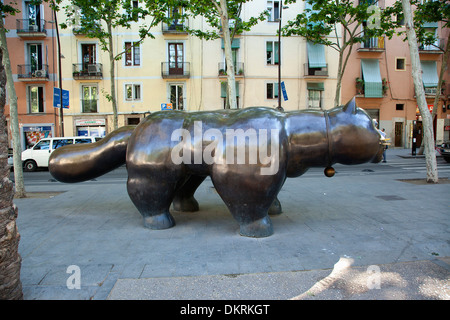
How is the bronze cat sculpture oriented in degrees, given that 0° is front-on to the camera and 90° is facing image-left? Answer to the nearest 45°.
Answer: approximately 270°

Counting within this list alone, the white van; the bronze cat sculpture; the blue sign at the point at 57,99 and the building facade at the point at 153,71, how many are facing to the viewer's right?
1

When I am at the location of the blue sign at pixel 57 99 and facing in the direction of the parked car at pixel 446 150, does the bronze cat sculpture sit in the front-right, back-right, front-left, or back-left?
front-right

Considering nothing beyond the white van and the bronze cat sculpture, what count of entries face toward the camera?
0

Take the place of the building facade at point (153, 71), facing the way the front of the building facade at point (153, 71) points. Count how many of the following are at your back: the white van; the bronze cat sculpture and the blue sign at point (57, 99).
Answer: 0

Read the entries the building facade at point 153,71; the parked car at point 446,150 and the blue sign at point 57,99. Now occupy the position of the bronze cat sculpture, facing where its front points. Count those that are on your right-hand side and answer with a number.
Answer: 0

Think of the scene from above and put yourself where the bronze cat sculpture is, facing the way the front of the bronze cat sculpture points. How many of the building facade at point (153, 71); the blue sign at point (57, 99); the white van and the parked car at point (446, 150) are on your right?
0

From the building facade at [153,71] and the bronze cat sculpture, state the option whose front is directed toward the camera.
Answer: the building facade

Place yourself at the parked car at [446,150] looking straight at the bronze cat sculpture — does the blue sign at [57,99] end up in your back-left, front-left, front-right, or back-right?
front-right

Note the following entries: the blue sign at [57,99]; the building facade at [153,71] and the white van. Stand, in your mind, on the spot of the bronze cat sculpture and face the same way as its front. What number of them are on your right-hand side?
0

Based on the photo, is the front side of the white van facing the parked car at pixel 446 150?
no

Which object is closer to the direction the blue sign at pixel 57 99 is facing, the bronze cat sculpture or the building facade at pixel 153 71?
the bronze cat sculpture

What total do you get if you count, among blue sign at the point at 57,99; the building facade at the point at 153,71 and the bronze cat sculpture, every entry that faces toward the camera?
2

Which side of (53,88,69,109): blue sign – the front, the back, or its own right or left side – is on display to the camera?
front

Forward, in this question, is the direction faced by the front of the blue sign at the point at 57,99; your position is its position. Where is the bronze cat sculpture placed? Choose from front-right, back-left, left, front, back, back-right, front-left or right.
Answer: front
